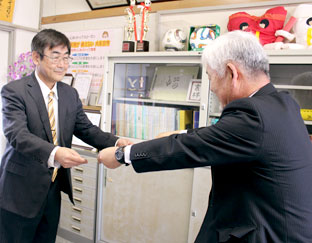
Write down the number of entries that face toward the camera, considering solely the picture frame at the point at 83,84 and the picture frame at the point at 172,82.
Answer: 2

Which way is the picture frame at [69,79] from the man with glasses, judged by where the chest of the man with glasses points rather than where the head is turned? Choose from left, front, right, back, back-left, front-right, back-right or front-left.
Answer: back-left

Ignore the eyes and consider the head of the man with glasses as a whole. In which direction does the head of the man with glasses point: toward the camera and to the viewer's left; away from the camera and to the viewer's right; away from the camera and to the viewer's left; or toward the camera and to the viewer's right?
toward the camera and to the viewer's right

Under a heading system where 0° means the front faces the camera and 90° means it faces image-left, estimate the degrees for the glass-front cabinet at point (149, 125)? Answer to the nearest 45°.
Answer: approximately 0°

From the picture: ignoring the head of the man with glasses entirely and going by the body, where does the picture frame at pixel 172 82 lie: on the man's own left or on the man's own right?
on the man's own left

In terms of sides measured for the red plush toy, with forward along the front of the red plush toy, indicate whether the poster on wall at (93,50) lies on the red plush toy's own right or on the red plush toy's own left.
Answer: on the red plush toy's own right

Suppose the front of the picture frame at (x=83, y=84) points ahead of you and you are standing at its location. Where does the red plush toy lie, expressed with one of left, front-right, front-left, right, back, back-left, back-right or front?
front-left
